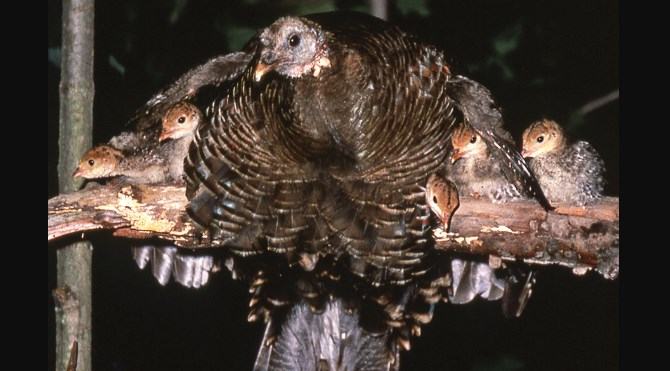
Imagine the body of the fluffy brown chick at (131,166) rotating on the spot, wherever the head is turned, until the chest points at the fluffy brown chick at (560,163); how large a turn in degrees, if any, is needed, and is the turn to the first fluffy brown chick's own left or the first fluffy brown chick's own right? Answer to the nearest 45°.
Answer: approximately 180°

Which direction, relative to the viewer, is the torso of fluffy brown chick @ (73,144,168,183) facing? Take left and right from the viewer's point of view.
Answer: facing to the left of the viewer

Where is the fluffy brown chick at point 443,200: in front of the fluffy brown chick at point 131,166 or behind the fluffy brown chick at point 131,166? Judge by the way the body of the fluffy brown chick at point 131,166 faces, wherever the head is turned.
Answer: behind

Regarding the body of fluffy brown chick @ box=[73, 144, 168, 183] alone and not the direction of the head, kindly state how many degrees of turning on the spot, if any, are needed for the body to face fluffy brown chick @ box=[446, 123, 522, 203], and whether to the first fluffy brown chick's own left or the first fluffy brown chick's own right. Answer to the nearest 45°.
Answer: approximately 180°

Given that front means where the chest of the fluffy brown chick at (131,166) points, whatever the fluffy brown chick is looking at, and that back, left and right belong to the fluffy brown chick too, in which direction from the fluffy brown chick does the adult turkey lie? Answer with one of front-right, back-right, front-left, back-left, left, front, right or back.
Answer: back-left
